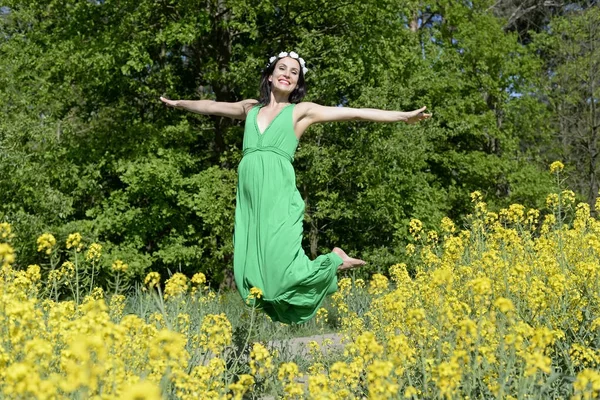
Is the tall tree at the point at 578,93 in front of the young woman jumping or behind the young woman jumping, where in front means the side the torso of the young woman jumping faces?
behind

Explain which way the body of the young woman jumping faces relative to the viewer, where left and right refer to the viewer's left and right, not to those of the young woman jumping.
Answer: facing the viewer and to the left of the viewer

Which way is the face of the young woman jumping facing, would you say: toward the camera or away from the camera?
toward the camera
